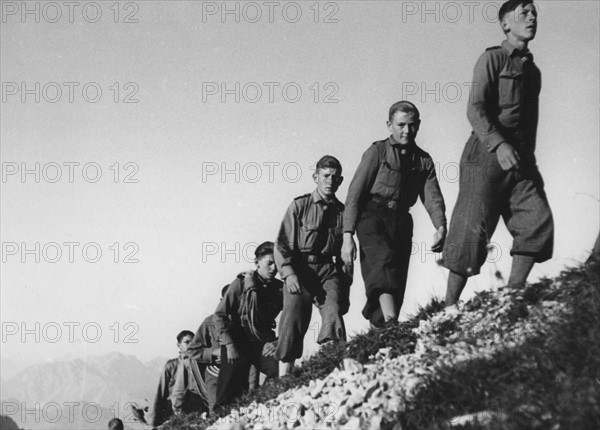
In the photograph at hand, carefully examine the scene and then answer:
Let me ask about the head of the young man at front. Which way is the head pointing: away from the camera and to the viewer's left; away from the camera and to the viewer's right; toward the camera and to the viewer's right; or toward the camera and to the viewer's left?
toward the camera and to the viewer's right

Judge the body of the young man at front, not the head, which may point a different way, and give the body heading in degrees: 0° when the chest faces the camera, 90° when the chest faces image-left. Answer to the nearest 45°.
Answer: approximately 315°
